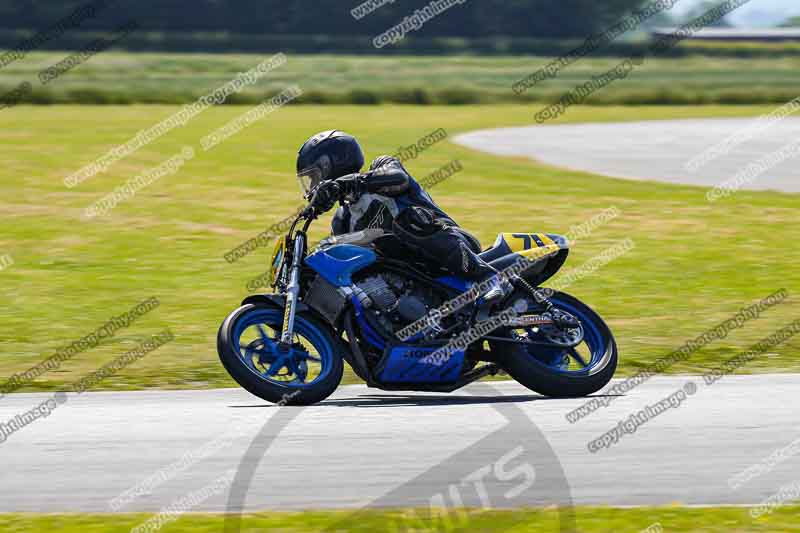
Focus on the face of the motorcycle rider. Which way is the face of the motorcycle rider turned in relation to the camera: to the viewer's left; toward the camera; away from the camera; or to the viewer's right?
to the viewer's left

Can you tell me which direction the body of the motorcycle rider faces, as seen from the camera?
to the viewer's left

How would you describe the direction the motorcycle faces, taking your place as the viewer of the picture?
facing to the left of the viewer
